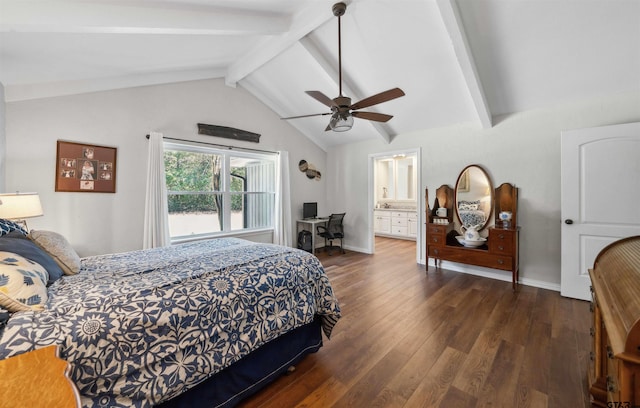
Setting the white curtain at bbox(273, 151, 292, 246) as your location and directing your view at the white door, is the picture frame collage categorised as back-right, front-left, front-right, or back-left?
back-right

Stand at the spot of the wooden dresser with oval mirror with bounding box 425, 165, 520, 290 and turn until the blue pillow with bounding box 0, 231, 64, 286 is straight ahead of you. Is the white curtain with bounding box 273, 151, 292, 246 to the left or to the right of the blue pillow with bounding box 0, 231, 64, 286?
right

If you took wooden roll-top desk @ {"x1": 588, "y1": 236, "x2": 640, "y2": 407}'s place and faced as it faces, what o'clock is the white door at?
The white door is roughly at 3 o'clock from the wooden roll-top desk.

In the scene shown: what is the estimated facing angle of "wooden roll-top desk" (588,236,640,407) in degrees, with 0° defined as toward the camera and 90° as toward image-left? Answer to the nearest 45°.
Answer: approximately 90°

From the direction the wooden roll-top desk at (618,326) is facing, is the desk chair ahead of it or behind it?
ahead

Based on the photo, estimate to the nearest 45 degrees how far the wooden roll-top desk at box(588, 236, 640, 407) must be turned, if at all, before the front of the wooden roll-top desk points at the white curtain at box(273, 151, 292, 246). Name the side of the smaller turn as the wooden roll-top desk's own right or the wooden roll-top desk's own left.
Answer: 0° — it already faces it

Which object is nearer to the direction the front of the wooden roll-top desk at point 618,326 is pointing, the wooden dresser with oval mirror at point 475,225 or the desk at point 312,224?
the desk
